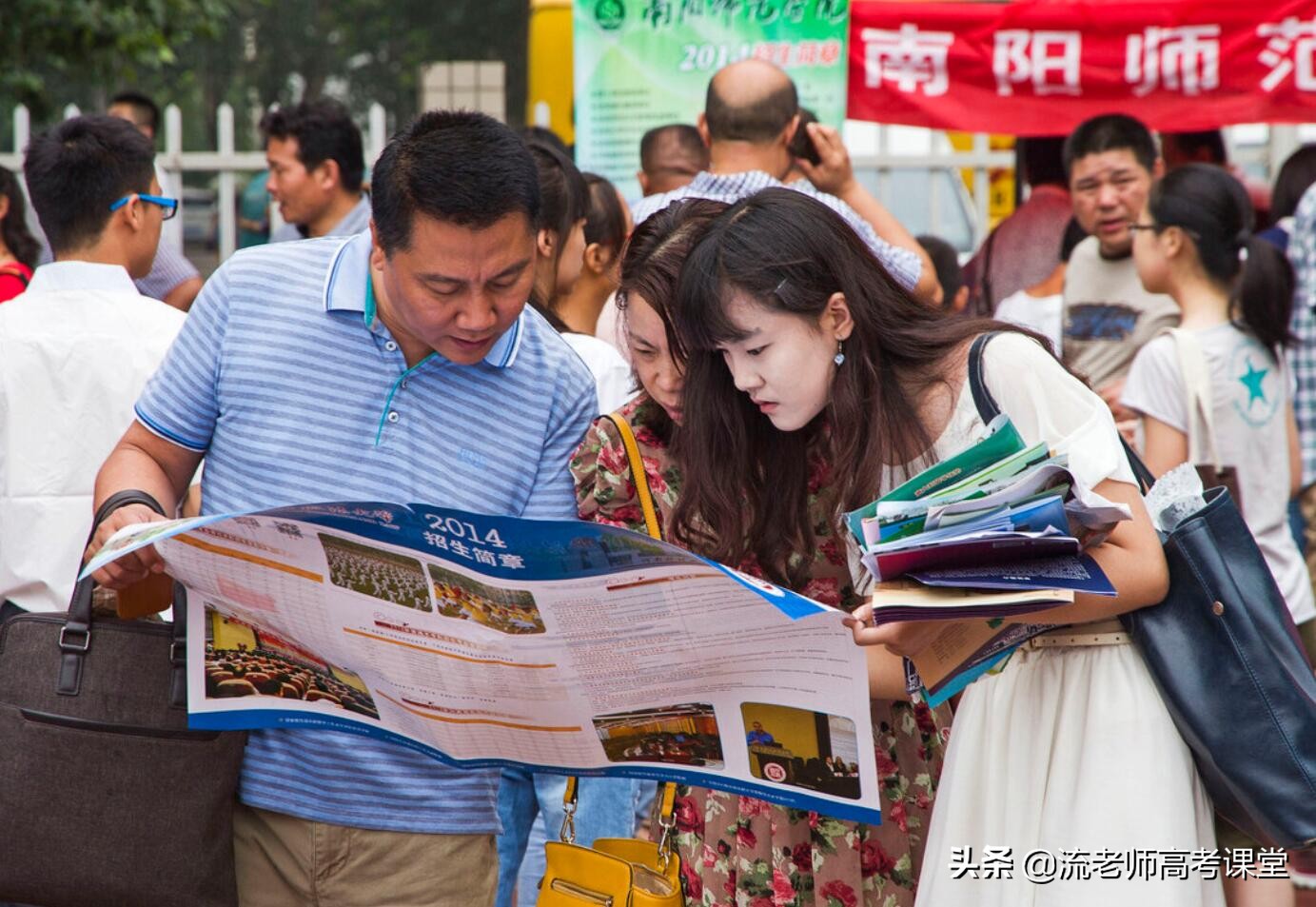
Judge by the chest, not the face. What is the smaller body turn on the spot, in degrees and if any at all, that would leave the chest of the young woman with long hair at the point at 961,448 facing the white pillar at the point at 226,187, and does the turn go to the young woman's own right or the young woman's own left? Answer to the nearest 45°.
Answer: approximately 90° to the young woman's own right

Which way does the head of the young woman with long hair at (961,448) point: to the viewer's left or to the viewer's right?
to the viewer's left

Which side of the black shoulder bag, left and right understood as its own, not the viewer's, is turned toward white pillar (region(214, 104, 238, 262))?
back

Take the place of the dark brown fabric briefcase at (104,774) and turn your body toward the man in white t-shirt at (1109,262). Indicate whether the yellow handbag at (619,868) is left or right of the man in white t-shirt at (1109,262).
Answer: right

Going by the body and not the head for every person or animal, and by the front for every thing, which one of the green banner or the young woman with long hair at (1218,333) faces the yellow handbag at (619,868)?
the green banner

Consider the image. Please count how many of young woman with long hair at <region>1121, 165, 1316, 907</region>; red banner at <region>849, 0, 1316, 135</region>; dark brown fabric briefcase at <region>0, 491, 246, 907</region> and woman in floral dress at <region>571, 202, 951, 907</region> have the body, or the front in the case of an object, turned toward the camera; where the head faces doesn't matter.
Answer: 3

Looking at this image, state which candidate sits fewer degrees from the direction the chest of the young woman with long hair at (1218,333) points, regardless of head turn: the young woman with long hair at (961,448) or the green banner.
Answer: the green banner

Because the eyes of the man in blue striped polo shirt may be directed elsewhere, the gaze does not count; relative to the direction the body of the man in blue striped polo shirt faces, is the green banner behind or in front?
behind

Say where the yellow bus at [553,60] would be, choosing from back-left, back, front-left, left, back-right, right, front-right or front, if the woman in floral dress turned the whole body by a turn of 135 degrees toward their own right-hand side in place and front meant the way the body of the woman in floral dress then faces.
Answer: front-right

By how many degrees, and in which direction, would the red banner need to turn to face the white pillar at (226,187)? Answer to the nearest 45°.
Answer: approximately 90° to its right

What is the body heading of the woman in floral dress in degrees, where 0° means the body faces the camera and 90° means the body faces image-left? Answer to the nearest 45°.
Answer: approximately 0°

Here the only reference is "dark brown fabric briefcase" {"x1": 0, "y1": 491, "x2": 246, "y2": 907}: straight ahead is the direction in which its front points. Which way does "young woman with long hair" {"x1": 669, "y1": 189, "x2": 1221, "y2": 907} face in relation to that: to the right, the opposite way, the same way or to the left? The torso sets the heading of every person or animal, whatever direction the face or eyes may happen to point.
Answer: to the right

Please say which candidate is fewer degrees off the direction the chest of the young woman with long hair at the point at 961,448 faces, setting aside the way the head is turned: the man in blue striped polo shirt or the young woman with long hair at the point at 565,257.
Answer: the man in blue striped polo shirt
